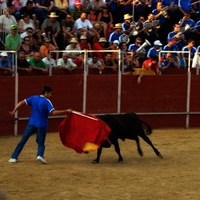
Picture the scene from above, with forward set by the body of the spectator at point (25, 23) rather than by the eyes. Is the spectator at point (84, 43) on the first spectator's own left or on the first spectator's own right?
on the first spectator's own left

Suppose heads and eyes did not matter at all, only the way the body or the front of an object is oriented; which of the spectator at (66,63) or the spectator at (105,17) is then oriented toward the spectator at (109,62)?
the spectator at (105,17)

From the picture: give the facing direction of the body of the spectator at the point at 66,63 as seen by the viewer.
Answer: toward the camera

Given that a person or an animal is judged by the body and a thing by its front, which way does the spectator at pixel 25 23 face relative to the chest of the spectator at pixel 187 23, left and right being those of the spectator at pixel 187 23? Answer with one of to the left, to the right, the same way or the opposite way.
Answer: the same way

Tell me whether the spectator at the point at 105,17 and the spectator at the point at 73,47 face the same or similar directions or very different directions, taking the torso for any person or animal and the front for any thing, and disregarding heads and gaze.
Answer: same or similar directions

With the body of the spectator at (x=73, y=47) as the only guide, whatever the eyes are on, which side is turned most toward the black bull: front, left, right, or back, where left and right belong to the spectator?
front

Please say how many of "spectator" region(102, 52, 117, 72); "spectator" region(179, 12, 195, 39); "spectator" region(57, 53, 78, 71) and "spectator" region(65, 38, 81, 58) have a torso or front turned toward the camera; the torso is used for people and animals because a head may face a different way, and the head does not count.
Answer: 4

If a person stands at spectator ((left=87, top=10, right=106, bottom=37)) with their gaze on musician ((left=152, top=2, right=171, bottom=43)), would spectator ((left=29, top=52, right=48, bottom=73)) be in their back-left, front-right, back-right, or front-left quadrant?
back-right

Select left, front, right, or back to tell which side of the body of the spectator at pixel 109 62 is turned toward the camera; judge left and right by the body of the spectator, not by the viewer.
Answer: front

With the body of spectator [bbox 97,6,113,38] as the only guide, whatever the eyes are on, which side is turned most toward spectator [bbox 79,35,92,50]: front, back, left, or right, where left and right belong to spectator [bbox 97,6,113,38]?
front

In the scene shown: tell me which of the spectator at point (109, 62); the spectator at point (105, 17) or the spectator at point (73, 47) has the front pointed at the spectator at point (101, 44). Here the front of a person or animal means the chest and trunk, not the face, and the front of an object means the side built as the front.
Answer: the spectator at point (105, 17)

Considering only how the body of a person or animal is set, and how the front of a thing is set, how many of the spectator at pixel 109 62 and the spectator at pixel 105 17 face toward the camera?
2

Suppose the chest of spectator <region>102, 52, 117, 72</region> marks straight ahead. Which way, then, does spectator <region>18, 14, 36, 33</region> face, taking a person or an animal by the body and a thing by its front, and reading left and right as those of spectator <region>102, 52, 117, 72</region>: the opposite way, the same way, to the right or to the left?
the same way

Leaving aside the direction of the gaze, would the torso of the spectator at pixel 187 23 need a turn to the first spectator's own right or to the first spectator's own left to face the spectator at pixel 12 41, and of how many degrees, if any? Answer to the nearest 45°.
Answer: approximately 45° to the first spectator's own right

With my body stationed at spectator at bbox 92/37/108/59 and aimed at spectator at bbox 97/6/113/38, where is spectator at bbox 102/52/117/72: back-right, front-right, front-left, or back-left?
back-right

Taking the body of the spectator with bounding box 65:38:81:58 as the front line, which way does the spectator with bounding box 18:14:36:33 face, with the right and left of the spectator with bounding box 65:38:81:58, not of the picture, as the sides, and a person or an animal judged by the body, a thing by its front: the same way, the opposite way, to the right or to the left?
the same way
